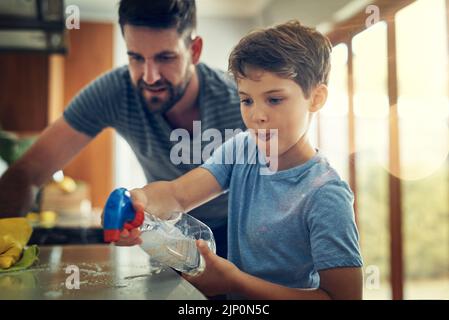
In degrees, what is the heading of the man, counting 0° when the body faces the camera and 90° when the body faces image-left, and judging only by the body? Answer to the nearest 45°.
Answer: approximately 45°

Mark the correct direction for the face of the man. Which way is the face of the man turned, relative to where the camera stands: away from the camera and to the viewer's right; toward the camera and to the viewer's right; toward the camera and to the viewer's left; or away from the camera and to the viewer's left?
toward the camera and to the viewer's left

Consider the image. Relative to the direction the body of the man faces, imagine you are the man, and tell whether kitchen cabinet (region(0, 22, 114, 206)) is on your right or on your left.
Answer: on your right

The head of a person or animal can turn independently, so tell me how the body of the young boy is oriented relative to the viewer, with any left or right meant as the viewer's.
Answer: facing the viewer and to the left of the viewer

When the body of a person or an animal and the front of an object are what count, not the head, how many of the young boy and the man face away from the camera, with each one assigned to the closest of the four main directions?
0
